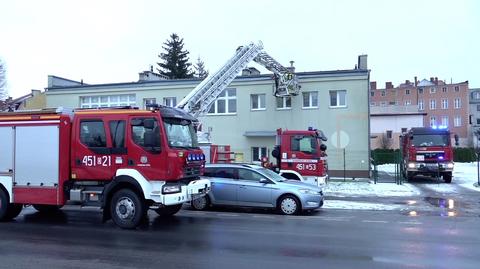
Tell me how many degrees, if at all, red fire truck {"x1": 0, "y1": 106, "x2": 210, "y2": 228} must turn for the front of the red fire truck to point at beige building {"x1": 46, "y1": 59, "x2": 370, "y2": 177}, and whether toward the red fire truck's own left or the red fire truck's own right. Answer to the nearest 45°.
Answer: approximately 90° to the red fire truck's own left

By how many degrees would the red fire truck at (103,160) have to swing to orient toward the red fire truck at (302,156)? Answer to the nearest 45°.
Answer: approximately 90° to its left

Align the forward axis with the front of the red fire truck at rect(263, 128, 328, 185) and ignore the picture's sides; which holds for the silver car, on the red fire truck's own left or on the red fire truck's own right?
on the red fire truck's own right

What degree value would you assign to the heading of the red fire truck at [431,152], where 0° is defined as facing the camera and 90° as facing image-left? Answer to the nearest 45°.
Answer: approximately 0°

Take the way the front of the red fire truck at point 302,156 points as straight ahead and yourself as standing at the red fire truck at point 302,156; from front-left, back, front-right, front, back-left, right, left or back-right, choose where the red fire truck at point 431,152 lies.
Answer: front-left

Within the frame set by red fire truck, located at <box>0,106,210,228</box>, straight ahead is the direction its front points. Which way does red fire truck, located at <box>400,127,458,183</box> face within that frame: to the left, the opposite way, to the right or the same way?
to the right

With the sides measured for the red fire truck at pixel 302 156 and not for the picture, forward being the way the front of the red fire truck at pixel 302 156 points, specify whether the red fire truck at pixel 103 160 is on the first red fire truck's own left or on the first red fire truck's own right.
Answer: on the first red fire truck's own right

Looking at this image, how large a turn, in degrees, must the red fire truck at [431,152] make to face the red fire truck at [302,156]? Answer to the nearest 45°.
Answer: approximately 45° to its right
